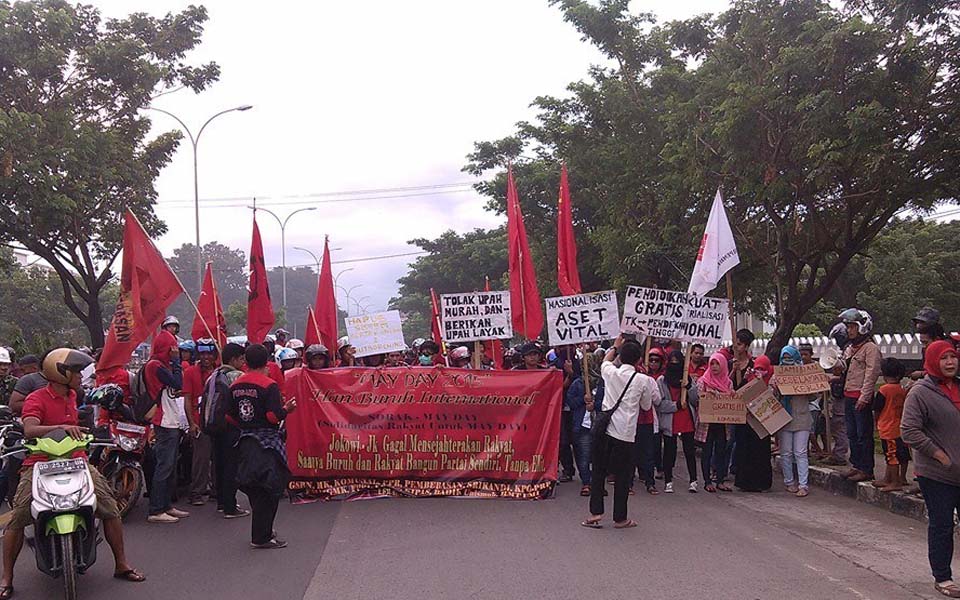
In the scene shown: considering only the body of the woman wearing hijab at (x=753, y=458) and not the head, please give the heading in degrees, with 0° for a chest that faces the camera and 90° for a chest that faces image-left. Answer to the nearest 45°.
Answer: approximately 0°

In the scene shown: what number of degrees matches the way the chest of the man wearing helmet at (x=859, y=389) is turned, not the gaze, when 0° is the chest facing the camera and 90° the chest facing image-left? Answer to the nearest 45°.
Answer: approximately 45°

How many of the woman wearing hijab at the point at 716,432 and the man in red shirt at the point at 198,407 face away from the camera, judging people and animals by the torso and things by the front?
0

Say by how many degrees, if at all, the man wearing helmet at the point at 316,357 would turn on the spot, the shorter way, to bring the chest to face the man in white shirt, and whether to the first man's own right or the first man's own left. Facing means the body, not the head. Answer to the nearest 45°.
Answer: approximately 45° to the first man's own left

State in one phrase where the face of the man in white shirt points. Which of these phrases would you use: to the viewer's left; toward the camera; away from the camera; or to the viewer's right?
away from the camera

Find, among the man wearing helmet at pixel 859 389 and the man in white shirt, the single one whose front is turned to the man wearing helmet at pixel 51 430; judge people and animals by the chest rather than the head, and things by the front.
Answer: the man wearing helmet at pixel 859 389

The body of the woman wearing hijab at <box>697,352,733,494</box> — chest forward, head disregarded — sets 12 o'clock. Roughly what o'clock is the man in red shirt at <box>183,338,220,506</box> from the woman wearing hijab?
The man in red shirt is roughly at 2 o'clock from the woman wearing hijab.

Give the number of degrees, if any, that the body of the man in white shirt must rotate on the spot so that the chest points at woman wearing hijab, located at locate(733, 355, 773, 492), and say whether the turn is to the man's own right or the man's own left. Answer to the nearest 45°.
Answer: approximately 45° to the man's own right

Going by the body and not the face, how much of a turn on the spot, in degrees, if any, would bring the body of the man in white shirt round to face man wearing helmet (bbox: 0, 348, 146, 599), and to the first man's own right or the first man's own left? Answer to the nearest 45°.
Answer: approximately 135° to the first man's own left

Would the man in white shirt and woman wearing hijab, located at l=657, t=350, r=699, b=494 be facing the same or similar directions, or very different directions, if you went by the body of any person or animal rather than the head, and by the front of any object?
very different directions

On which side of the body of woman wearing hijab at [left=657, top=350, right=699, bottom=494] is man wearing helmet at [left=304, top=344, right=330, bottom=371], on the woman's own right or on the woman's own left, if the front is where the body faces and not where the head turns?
on the woman's own right

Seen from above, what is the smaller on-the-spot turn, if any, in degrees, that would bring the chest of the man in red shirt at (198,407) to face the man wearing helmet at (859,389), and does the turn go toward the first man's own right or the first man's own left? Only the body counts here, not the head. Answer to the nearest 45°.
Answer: approximately 45° to the first man's own left

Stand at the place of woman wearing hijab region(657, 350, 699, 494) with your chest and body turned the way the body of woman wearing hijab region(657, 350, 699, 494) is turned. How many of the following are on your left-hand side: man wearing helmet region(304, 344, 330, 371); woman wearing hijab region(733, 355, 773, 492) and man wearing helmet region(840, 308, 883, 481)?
2

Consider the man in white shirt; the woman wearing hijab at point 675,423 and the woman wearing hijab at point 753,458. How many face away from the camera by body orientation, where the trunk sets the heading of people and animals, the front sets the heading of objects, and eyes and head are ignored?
1

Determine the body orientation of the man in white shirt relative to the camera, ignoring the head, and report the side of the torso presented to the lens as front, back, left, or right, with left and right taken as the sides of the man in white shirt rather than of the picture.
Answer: back

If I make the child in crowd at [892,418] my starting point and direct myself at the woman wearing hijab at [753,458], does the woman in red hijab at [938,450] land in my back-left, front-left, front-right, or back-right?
back-left

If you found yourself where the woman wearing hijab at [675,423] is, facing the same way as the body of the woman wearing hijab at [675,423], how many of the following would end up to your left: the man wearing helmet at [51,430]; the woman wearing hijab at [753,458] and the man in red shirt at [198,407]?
1

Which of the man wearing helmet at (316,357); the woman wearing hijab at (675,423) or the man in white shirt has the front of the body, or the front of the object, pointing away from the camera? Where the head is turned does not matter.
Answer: the man in white shirt
